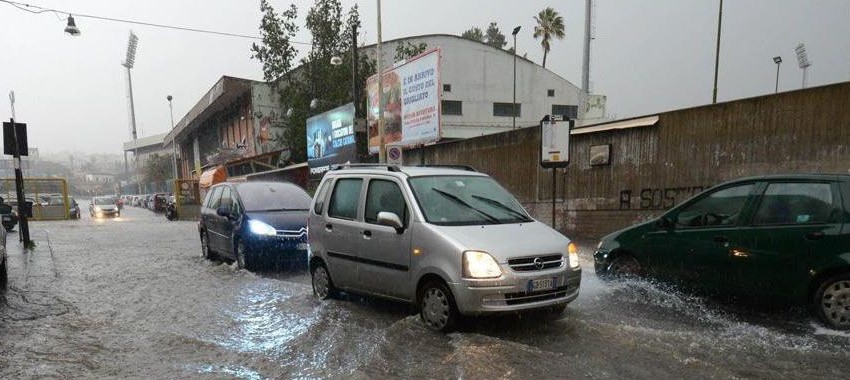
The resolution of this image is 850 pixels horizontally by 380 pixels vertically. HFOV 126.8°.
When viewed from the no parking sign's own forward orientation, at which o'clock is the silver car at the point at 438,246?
The silver car is roughly at 12 o'clock from the no parking sign.

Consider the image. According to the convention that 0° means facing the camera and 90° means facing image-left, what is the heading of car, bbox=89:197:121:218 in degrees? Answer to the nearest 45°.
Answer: approximately 0°

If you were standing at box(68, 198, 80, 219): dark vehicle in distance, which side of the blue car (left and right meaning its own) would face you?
back

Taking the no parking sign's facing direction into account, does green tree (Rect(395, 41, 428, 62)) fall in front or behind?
behind

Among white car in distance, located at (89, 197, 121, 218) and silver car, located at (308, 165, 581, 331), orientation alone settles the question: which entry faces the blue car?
the white car in distance

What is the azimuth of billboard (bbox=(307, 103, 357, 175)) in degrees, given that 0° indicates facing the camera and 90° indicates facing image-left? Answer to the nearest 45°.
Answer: approximately 45°

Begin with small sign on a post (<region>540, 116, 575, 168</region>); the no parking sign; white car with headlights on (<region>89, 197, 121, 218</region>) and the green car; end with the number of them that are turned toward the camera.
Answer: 3
